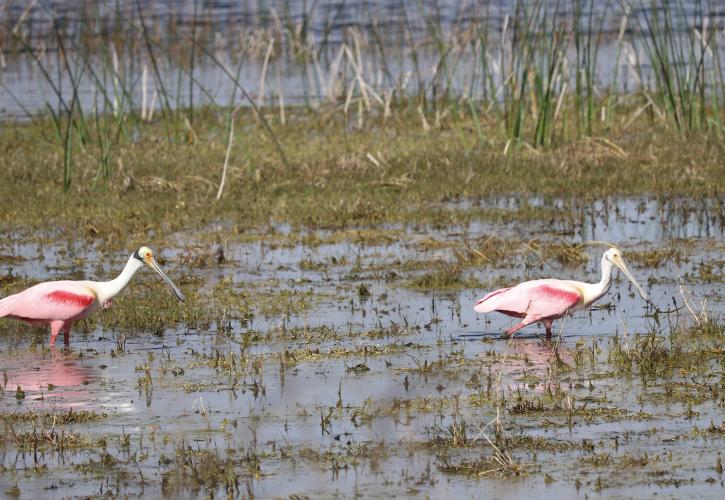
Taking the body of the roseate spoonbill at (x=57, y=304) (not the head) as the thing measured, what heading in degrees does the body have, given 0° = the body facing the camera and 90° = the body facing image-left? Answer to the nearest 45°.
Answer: approximately 270°

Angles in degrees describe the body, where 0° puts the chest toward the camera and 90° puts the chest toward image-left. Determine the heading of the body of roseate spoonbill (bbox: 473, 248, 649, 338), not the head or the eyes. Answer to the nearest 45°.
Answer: approximately 270°

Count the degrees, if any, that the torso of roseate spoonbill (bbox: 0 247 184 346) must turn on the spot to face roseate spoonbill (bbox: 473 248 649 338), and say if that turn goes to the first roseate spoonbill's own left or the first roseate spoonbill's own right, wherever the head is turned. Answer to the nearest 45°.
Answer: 0° — it already faces it

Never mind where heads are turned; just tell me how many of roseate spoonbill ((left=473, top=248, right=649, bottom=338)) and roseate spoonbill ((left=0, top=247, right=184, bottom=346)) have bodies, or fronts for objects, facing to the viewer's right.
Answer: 2

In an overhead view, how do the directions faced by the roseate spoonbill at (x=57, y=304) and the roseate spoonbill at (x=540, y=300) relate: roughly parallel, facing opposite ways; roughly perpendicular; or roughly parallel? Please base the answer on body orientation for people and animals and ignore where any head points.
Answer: roughly parallel

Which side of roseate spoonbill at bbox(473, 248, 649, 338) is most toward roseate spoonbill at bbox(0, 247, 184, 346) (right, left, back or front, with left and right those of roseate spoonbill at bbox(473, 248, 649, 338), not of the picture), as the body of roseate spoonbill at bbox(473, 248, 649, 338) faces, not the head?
back
